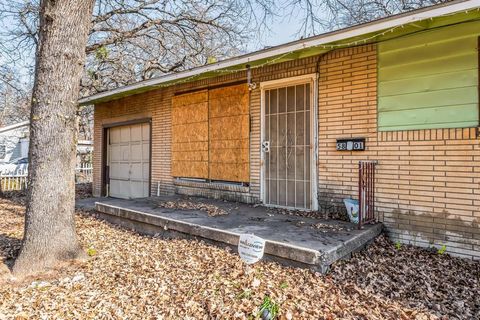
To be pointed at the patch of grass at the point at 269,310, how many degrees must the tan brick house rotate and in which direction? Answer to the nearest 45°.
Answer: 0° — it already faces it

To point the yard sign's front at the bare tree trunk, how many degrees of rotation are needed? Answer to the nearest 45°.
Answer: approximately 90° to its right

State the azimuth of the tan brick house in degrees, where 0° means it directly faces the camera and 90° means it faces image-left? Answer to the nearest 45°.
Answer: approximately 45°

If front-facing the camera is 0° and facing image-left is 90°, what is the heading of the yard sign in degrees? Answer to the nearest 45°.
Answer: approximately 0°

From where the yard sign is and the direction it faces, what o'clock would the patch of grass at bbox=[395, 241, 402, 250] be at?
The patch of grass is roughly at 8 o'clock from the yard sign.

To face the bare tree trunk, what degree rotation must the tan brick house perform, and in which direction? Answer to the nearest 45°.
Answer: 0° — it already faces it

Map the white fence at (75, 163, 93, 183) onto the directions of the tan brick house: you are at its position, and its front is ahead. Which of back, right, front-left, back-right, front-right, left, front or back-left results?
right

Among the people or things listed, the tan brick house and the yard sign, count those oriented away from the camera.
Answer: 0

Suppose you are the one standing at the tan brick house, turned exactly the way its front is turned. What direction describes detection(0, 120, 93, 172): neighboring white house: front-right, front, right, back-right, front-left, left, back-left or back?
right
